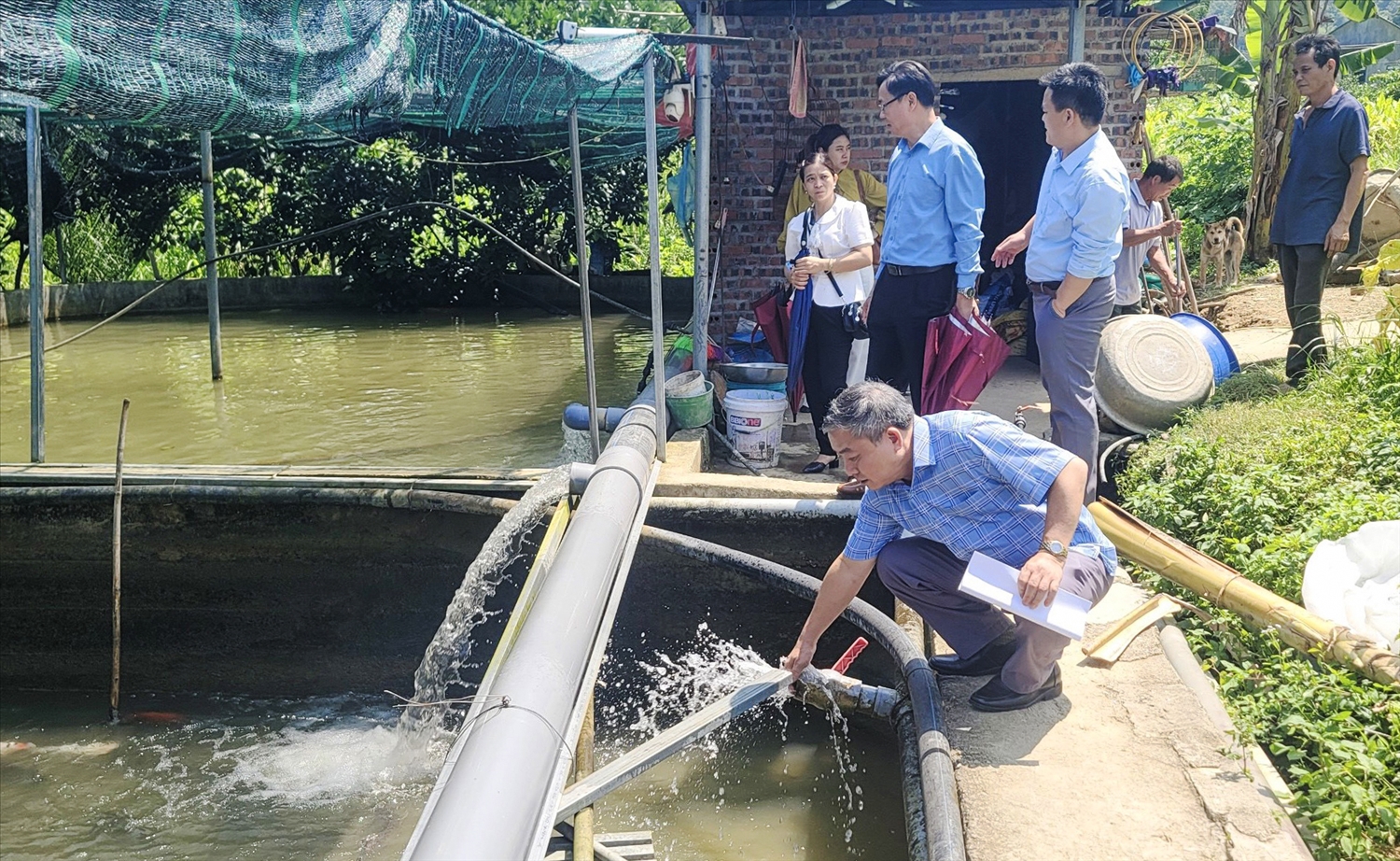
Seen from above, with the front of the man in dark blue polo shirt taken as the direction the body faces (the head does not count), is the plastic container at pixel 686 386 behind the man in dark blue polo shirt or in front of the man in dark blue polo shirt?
in front

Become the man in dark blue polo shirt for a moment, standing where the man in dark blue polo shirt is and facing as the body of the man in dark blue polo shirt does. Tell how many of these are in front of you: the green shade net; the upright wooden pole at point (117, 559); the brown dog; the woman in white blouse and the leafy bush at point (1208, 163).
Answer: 3

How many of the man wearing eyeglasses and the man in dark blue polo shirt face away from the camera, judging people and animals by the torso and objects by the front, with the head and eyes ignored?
0

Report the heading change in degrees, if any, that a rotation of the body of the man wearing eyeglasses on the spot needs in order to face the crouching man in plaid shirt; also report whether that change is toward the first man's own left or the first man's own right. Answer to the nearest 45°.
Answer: approximately 45° to the first man's own left

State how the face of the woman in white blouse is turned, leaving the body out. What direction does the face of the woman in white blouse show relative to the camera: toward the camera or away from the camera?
toward the camera

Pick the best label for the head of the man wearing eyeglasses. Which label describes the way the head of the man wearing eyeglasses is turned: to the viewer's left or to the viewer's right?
to the viewer's left

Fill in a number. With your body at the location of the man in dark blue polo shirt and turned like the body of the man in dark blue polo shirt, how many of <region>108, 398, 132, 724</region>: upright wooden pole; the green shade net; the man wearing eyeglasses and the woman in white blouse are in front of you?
4

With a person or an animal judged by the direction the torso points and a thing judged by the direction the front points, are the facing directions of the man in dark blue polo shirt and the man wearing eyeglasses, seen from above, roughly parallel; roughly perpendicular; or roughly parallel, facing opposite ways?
roughly parallel

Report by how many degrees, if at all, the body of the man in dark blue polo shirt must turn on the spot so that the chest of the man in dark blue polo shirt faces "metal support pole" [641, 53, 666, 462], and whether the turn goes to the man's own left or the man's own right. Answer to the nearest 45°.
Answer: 0° — they already face it

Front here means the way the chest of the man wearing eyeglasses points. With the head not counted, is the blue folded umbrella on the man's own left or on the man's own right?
on the man's own right
